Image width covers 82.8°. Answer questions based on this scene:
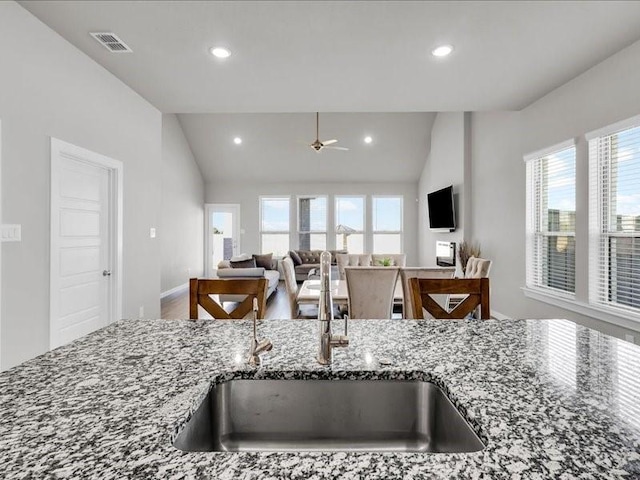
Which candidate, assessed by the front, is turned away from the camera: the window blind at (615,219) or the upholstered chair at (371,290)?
the upholstered chair

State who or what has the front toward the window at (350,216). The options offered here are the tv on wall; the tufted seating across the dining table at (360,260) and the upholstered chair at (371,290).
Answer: the upholstered chair

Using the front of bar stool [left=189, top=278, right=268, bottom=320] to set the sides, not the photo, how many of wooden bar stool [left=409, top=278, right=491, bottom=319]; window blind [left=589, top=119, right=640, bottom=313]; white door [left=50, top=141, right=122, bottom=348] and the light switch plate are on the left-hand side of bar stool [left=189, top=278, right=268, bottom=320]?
2

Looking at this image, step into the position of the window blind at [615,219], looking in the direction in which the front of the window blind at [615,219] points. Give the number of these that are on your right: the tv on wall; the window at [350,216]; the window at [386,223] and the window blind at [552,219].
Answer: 4

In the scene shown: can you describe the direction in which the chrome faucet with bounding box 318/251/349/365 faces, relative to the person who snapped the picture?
facing the viewer

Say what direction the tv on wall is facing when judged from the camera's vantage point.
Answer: facing the viewer and to the left of the viewer

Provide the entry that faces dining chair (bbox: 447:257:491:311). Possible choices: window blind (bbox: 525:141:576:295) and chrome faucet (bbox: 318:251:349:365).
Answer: the window blind

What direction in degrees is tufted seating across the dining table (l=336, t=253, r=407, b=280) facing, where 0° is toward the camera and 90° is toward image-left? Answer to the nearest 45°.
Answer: approximately 0°

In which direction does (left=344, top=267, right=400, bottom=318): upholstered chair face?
away from the camera

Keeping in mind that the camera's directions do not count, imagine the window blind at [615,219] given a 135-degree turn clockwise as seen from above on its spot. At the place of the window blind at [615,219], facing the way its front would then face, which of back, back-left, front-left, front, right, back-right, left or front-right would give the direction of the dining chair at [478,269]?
left

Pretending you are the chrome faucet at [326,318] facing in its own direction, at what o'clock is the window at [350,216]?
The window is roughly at 6 o'clock from the chrome faucet.

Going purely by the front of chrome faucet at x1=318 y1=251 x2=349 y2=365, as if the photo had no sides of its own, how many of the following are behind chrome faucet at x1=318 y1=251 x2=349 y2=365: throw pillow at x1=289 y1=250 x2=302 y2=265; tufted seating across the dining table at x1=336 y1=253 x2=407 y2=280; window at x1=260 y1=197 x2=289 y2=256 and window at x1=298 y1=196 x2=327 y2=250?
4

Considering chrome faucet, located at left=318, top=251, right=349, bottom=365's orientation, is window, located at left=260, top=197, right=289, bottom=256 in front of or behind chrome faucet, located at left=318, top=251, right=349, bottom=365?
behind

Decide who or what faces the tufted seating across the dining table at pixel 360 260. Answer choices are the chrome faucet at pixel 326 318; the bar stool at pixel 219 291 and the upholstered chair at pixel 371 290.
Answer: the upholstered chair

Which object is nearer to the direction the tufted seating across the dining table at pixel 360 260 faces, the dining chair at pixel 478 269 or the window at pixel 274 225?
the dining chair

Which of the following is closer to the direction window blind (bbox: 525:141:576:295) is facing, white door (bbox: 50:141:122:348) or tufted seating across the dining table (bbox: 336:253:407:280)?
the white door

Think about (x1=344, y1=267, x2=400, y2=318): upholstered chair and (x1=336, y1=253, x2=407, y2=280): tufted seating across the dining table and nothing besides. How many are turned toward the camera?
1

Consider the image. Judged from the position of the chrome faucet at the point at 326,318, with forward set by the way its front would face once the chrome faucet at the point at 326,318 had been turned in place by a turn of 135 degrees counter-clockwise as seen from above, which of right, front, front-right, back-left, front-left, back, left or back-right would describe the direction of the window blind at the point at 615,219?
front
